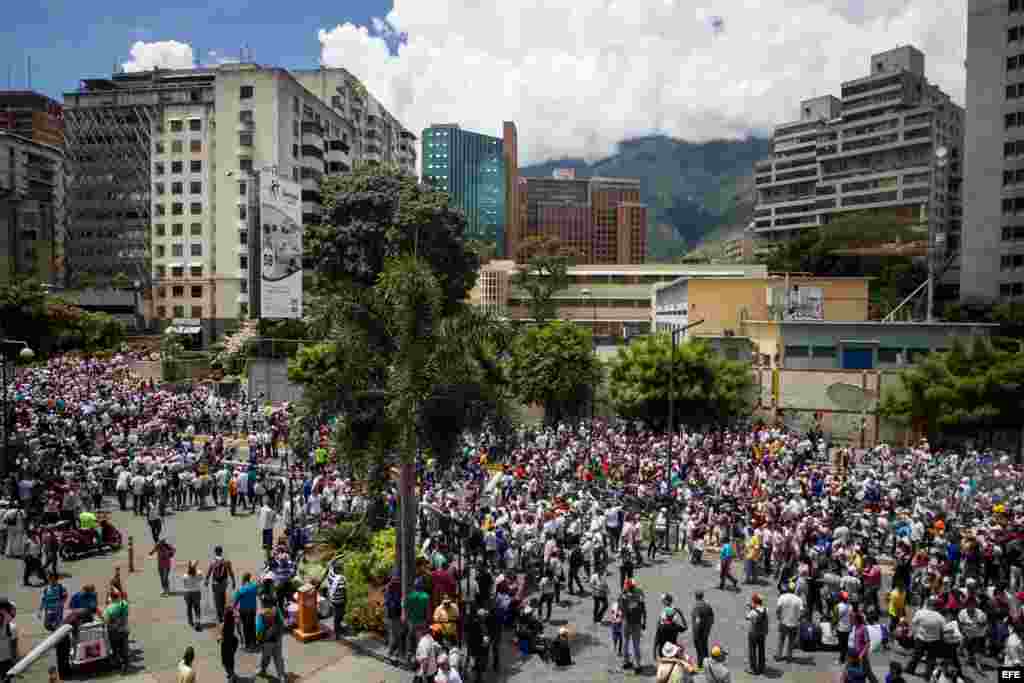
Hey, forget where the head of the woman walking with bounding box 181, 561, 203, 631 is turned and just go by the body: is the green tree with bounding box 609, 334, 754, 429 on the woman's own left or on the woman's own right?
on the woman's own right

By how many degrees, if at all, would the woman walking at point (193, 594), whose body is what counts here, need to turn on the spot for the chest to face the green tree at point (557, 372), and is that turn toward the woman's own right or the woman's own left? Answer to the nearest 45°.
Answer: approximately 45° to the woman's own right

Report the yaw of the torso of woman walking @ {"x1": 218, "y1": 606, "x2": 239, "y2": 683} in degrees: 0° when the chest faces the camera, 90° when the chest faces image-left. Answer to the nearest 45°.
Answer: approximately 180°

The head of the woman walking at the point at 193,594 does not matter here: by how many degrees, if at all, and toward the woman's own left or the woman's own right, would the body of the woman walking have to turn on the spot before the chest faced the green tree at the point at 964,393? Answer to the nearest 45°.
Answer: approximately 90° to the woman's own right

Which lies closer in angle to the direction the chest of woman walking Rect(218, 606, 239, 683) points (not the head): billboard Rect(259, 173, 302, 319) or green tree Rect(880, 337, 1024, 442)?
the billboard

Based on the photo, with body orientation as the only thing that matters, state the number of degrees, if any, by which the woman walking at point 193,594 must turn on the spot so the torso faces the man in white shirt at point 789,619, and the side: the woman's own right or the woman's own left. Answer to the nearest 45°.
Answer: approximately 135° to the woman's own right

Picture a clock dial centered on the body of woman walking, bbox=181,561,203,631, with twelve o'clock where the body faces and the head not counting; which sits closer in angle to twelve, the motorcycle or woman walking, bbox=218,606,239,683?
the motorcycle

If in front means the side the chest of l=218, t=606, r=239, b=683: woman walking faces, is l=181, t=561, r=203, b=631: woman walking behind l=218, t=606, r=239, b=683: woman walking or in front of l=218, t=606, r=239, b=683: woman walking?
in front
